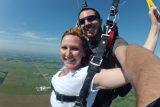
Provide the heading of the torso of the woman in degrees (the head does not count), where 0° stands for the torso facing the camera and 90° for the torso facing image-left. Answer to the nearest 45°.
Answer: approximately 45°
